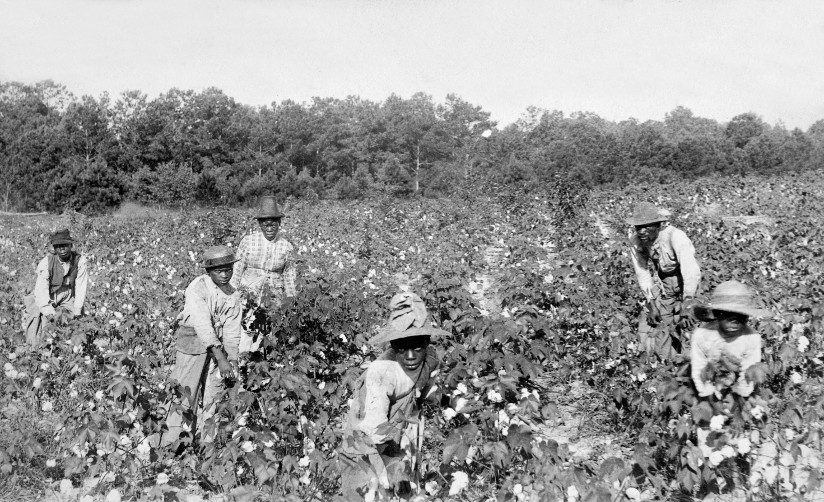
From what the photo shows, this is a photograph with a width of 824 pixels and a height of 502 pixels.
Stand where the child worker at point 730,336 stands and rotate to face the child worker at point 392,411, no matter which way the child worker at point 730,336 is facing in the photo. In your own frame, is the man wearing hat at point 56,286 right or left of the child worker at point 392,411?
right

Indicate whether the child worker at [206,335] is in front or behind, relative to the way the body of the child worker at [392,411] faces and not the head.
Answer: behind

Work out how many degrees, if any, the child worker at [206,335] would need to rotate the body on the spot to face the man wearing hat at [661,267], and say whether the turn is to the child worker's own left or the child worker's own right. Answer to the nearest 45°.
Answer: approximately 45° to the child worker's own left

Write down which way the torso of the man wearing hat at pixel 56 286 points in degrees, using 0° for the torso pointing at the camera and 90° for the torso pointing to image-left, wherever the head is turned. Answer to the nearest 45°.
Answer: approximately 0°

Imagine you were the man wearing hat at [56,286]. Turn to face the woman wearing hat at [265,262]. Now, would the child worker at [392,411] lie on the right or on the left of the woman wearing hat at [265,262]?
right

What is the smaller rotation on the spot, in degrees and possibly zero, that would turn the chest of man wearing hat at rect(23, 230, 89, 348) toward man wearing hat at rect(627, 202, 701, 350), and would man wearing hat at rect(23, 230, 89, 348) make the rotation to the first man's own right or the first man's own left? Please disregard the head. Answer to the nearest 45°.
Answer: approximately 45° to the first man's own left

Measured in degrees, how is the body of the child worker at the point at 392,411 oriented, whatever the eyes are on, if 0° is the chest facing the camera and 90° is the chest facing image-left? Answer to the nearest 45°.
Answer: approximately 315°
